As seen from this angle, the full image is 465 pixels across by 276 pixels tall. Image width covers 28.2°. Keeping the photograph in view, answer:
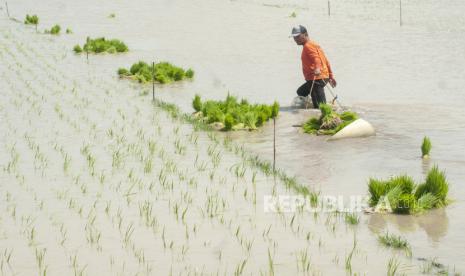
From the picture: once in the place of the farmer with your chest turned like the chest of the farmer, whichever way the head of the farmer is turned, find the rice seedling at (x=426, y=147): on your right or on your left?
on your left
